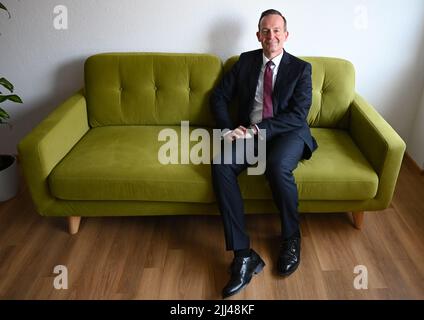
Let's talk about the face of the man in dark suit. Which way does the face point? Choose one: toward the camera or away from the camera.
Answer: toward the camera

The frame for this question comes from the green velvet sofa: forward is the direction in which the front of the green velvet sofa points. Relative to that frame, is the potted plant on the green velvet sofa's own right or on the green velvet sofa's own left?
on the green velvet sofa's own right

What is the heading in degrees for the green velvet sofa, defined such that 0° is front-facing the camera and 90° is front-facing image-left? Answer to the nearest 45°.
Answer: approximately 0°
